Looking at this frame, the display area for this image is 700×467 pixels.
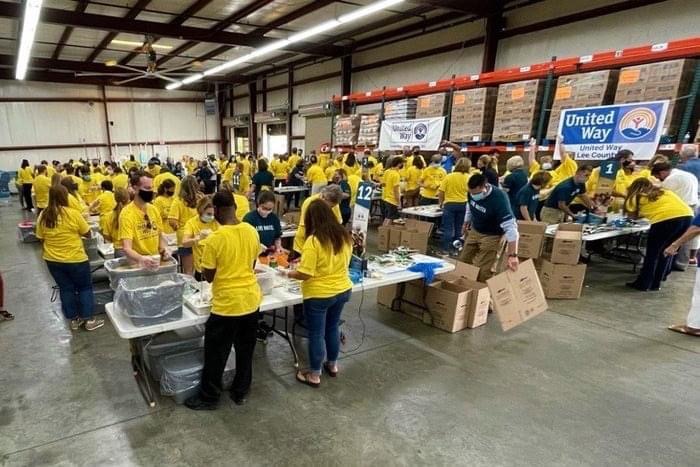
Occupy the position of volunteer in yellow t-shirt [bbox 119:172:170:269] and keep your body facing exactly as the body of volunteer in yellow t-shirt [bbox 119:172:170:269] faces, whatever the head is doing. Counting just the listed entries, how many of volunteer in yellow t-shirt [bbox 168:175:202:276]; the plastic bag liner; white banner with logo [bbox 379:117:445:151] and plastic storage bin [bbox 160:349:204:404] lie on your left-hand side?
2

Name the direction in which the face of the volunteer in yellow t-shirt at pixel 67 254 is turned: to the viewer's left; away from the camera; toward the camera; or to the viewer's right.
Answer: away from the camera

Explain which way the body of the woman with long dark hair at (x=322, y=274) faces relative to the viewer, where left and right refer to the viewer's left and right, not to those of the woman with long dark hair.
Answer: facing away from the viewer and to the left of the viewer

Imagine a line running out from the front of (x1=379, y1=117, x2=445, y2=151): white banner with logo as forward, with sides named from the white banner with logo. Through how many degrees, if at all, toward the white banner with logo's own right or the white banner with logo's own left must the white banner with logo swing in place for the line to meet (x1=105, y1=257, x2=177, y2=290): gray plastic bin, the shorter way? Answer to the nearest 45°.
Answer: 0° — it already faces it

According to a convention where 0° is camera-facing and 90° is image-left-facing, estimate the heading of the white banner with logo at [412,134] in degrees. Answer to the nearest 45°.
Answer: approximately 0°

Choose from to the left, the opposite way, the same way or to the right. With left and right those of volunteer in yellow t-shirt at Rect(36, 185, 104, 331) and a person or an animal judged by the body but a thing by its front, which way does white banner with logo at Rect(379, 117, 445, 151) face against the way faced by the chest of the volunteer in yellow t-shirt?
the opposite way

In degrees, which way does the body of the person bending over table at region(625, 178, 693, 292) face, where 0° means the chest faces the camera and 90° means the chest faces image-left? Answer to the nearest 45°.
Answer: approximately 90°

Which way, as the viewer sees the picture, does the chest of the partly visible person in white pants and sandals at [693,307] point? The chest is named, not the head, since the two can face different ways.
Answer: to the viewer's left
